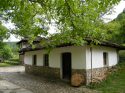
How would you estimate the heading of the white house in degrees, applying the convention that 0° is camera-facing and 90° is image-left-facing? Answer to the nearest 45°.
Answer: approximately 45°

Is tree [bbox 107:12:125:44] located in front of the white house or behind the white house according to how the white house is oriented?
behind
